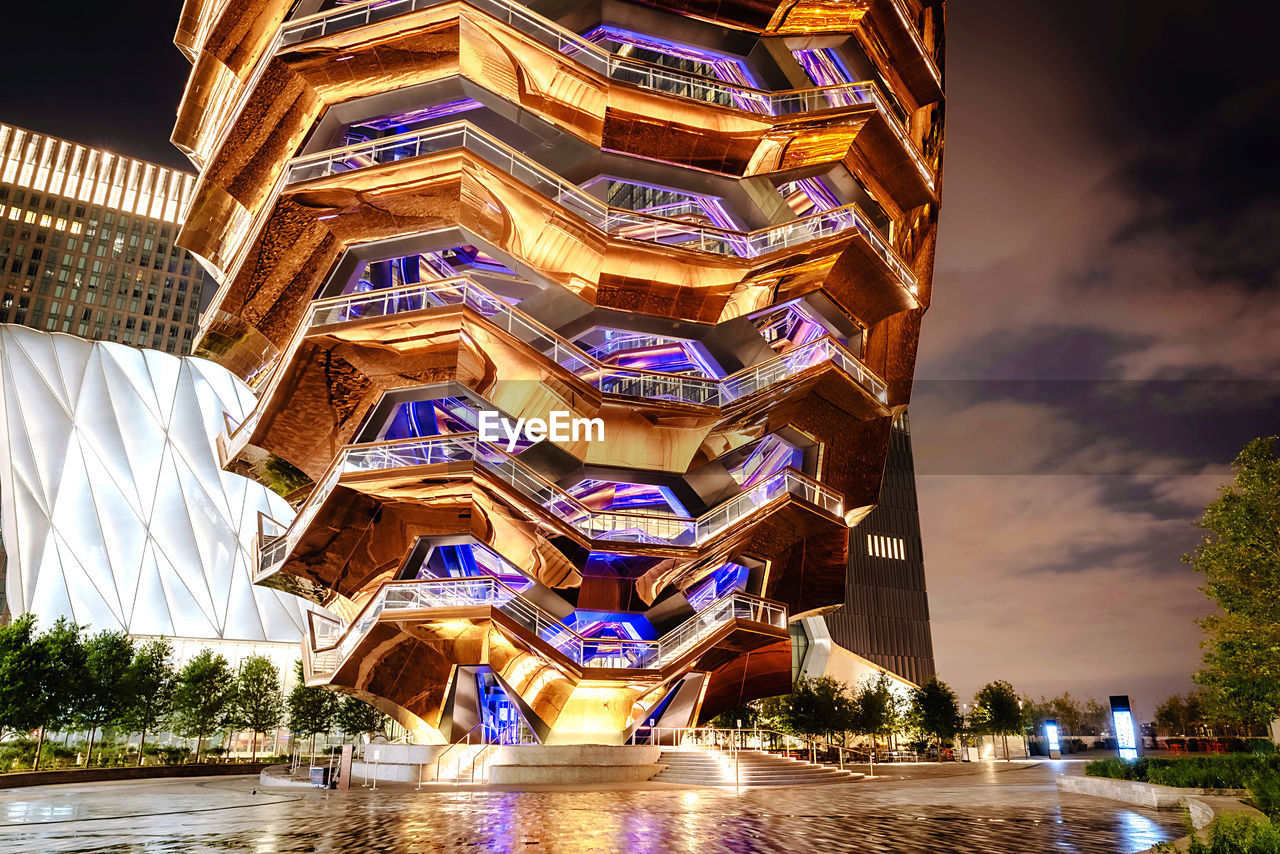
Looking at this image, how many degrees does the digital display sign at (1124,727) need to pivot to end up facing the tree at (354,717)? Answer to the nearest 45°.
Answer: approximately 90° to its right

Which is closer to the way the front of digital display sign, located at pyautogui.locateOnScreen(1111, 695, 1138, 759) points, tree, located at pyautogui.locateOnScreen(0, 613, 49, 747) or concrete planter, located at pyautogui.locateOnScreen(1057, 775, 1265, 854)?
the concrete planter

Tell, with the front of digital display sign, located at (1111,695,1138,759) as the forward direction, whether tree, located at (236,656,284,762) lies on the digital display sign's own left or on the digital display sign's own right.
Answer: on the digital display sign's own right

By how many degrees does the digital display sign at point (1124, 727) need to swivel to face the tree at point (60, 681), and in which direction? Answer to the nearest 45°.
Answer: approximately 90° to its right

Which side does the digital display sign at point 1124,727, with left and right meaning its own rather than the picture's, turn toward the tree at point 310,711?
right

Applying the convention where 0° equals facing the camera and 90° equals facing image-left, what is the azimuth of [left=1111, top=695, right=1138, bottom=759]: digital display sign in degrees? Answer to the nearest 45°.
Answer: approximately 0°
